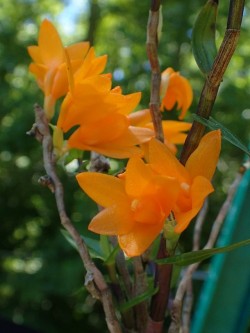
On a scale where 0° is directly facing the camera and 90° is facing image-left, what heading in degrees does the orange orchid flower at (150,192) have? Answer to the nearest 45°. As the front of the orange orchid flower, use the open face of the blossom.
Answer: approximately 0°

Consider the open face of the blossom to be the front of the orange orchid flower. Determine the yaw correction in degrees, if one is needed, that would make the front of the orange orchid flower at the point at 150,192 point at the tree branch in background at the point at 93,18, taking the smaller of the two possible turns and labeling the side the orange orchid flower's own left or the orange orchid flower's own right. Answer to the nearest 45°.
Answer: approximately 180°
